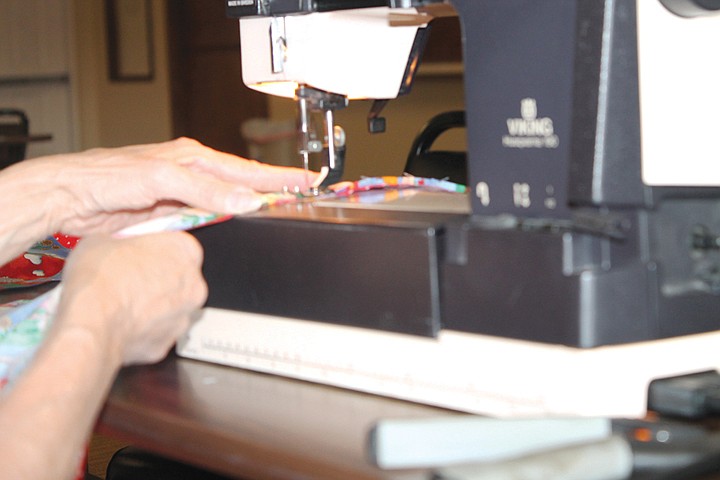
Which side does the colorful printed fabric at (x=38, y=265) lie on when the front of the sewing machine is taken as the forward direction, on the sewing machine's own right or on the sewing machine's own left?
on the sewing machine's own right

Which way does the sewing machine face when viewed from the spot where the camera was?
facing the viewer and to the left of the viewer
